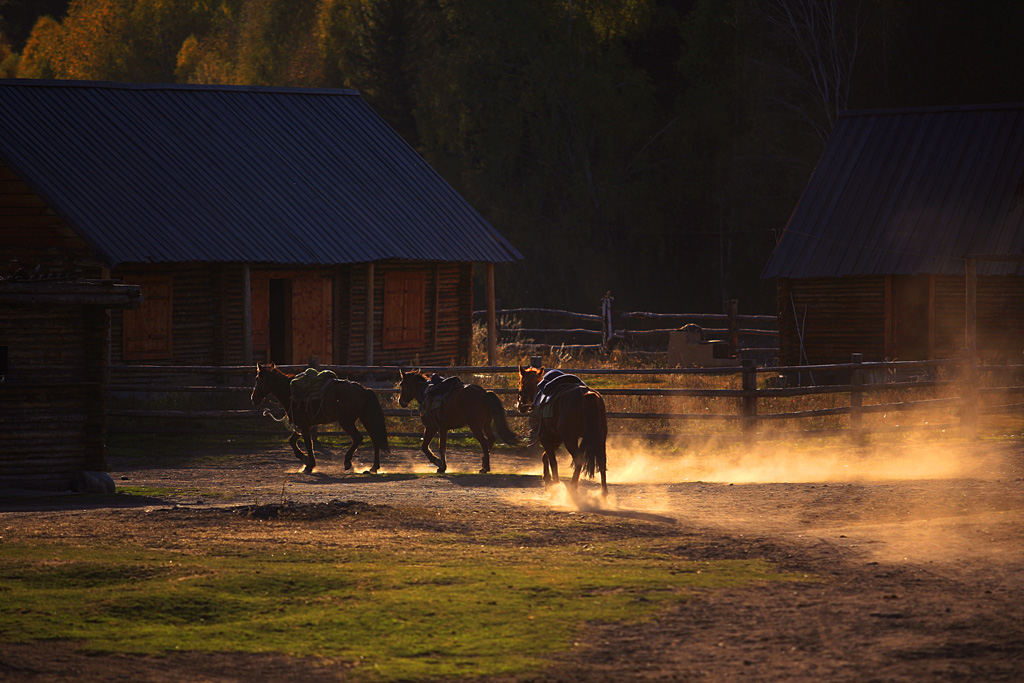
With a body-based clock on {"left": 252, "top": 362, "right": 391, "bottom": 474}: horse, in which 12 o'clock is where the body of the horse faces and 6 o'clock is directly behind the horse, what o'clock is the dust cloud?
The dust cloud is roughly at 6 o'clock from the horse.

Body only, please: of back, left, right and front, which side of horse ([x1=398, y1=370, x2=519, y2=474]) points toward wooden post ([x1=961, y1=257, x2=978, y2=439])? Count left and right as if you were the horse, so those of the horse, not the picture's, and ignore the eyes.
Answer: back

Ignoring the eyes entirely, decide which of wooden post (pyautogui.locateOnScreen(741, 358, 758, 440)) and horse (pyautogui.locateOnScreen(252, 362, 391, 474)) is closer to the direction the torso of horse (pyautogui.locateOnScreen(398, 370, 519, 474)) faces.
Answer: the horse

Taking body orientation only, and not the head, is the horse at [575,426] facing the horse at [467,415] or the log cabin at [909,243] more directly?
the horse

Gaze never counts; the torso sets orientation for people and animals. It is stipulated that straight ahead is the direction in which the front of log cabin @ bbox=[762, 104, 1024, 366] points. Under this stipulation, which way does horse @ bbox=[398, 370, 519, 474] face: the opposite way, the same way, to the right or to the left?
to the right

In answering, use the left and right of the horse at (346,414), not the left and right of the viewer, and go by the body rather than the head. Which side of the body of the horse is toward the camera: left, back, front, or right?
left

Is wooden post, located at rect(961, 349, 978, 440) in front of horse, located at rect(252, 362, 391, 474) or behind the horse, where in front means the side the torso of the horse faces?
behind

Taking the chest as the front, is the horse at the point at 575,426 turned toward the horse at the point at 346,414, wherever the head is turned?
yes

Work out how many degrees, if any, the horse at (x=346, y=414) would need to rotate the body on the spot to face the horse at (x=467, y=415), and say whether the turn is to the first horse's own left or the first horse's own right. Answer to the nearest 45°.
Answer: approximately 180°

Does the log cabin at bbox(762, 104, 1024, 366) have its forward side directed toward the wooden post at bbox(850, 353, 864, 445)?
yes

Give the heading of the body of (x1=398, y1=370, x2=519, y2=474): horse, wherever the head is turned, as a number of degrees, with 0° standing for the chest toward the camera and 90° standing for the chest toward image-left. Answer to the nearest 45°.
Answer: approximately 90°

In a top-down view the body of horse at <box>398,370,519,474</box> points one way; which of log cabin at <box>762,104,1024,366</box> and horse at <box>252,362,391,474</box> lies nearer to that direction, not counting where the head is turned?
the horse

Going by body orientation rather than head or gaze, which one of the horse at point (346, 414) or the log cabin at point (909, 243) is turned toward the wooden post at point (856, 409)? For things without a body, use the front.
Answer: the log cabin

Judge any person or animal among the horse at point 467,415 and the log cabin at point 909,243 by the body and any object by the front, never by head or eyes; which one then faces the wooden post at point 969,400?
the log cabin
